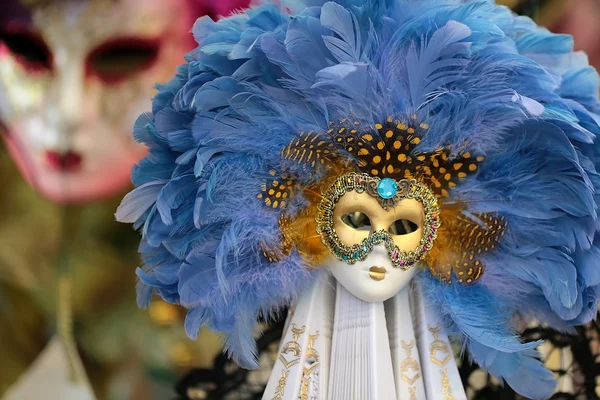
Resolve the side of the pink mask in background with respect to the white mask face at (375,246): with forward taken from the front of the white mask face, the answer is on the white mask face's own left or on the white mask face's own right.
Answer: on the white mask face's own right

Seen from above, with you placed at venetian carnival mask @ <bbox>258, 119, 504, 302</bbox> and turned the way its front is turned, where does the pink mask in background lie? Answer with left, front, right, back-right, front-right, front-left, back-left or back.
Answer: back-right

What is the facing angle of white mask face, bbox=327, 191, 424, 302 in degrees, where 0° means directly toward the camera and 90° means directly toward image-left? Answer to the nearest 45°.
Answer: approximately 0°

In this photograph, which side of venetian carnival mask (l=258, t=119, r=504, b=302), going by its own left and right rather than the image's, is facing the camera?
front
